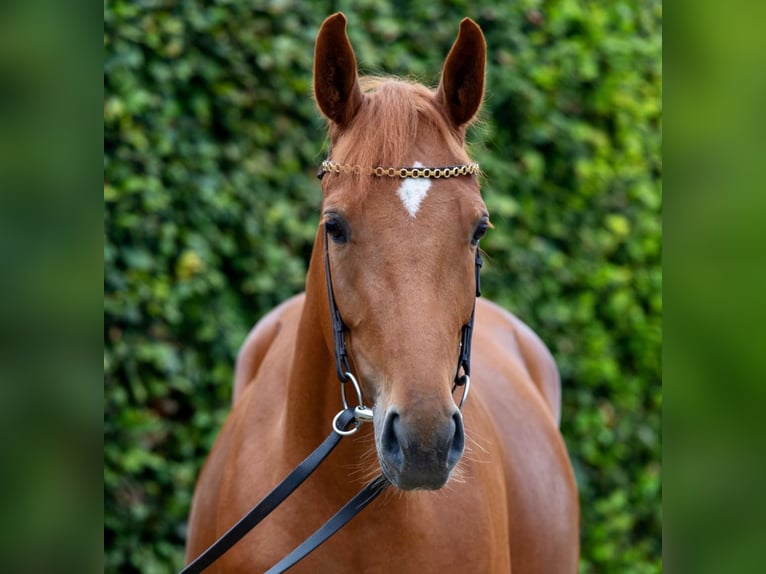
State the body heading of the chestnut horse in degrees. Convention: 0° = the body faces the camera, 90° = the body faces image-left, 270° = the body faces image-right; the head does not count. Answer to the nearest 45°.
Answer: approximately 0°
